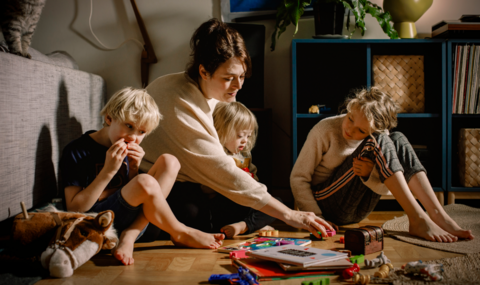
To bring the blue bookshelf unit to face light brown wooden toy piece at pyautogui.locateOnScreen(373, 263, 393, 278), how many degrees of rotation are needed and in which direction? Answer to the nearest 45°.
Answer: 0° — it already faces it

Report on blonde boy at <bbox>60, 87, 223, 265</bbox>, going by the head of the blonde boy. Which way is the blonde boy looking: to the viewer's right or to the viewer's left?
to the viewer's right

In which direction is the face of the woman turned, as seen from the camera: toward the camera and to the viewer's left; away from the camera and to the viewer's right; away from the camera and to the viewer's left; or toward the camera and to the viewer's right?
toward the camera and to the viewer's right

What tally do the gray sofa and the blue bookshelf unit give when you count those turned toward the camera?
1
